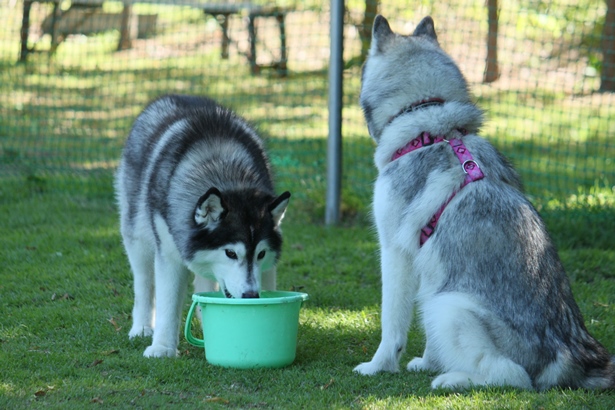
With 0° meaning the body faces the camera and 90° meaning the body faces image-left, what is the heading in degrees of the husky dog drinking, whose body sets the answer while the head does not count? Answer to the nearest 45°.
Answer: approximately 315°

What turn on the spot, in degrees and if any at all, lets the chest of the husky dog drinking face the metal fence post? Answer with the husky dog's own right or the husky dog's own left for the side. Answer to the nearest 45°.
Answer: approximately 90° to the husky dog's own left

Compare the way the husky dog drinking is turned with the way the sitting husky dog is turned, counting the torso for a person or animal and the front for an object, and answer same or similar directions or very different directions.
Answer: very different directions

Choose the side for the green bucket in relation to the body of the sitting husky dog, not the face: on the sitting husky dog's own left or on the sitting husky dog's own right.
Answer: on the sitting husky dog's own left

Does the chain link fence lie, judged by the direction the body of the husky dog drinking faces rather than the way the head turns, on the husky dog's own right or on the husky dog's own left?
on the husky dog's own left

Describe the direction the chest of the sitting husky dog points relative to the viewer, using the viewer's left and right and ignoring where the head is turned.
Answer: facing away from the viewer and to the left of the viewer
